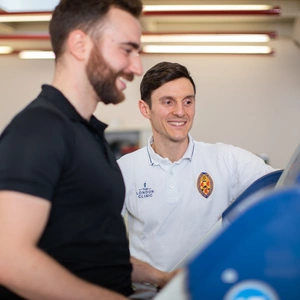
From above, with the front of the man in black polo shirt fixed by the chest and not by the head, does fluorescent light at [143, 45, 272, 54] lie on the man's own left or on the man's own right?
on the man's own left

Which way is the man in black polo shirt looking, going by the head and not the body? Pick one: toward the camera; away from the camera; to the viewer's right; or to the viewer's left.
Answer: to the viewer's right

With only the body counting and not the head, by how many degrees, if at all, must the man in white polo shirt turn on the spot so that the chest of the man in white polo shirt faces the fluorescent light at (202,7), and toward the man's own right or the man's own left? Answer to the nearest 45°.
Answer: approximately 180°

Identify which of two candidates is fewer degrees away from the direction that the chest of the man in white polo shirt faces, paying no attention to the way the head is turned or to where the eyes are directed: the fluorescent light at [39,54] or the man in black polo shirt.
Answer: the man in black polo shirt

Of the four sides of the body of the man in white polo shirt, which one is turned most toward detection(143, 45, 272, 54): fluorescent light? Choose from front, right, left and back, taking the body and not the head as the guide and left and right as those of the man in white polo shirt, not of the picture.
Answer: back

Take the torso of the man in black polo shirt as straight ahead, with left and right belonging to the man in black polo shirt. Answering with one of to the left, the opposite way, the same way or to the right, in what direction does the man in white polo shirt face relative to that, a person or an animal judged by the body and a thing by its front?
to the right

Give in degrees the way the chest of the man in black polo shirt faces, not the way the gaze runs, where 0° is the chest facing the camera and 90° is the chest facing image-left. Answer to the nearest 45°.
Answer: approximately 270°

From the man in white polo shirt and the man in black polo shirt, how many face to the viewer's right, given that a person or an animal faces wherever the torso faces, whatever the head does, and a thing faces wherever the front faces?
1

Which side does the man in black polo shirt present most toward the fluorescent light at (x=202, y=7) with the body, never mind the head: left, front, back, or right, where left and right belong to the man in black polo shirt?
left

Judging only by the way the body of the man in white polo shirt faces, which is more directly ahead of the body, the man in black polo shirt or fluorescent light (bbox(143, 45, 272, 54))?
the man in black polo shirt

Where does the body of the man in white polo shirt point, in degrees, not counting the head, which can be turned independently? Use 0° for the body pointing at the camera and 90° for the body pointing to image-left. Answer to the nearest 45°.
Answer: approximately 0°
